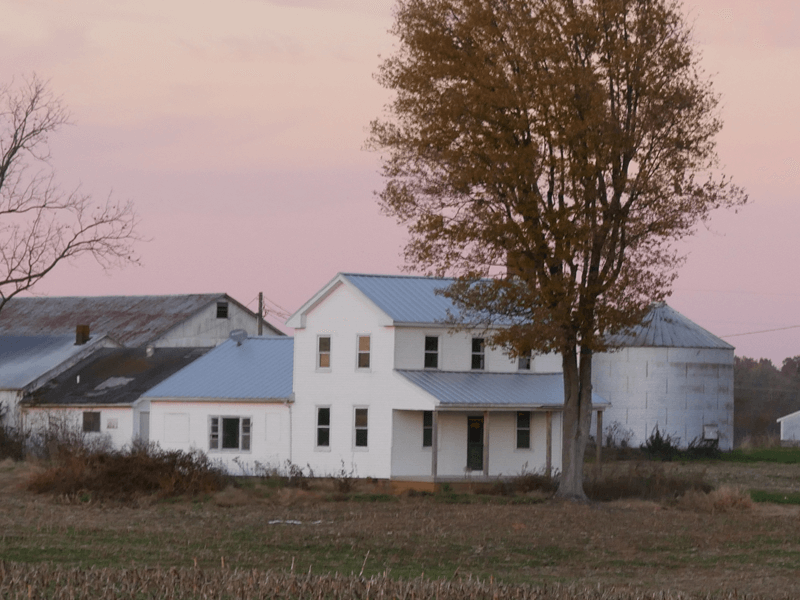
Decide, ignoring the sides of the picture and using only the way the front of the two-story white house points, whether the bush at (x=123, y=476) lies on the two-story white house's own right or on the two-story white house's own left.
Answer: on the two-story white house's own right

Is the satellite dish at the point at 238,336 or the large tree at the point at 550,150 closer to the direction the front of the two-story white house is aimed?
the large tree

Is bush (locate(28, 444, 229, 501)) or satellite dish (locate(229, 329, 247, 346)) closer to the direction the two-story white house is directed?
the bush

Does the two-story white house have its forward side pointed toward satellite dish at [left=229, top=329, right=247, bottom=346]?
no

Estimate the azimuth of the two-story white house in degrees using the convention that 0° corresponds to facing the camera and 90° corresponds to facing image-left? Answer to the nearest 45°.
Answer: approximately 315°

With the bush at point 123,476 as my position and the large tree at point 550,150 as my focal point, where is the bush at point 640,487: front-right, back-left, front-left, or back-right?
front-left
